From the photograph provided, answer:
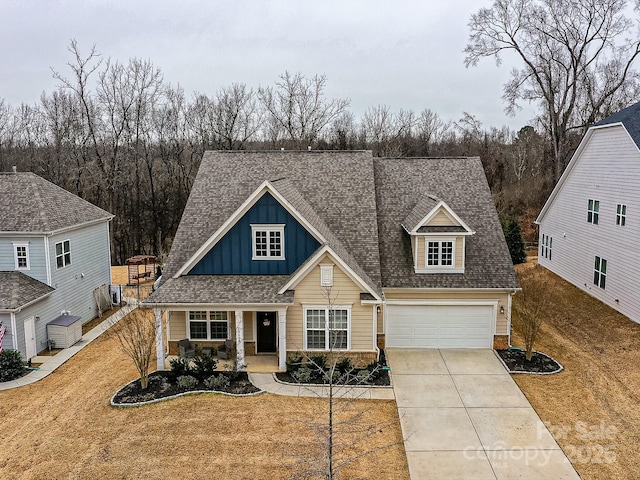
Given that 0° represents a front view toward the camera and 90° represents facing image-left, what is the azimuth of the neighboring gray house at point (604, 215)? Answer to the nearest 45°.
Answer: approximately 315°

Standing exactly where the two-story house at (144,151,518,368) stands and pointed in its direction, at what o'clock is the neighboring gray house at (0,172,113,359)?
The neighboring gray house is roughly at 3 o'clock from the two-story house.

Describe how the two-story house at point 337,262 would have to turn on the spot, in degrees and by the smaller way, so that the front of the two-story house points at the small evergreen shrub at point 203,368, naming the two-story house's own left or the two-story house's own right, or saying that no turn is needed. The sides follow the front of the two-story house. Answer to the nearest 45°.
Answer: approximately 45° to the two-story house's own right

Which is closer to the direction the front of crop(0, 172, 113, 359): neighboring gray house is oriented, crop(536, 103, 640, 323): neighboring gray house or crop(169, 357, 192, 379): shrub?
the shrub

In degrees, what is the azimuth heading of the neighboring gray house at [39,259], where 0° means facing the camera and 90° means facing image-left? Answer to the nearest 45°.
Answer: approximately 45°

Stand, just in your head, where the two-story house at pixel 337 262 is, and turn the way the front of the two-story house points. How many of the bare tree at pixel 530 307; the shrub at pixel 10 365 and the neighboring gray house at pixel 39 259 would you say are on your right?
2

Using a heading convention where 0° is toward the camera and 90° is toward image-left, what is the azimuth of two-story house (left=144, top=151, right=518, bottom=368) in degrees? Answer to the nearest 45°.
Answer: approximately 0°

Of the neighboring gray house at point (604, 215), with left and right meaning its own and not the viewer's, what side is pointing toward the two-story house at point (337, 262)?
right

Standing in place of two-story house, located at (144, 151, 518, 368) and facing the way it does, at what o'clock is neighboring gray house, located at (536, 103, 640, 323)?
The neighboring gray house is roughly at 8 o'clock from the two-story house.
